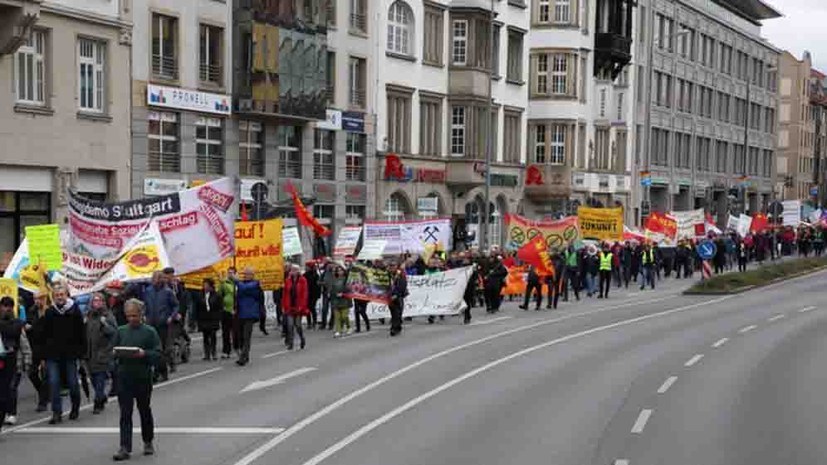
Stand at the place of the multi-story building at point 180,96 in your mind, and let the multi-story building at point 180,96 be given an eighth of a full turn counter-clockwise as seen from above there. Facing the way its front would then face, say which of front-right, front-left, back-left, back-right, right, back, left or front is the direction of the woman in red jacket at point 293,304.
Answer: right

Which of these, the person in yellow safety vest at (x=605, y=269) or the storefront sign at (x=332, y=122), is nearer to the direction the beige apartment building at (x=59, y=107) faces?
the person in yellow safety vest

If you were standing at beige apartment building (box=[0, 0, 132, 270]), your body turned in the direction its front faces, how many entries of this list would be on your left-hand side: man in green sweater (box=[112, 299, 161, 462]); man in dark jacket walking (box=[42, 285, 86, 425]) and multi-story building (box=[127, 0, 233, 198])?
1

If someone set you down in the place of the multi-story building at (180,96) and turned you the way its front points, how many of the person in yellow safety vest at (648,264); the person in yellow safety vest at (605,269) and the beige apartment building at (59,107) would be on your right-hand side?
1

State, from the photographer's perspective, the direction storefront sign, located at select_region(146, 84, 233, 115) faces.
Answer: facing the viewer and to the right of the viewer

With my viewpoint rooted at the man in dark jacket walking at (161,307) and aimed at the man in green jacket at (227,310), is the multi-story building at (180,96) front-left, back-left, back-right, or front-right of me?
front-left

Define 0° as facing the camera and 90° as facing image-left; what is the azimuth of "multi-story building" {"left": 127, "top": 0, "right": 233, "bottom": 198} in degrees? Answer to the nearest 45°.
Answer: approximately 315°

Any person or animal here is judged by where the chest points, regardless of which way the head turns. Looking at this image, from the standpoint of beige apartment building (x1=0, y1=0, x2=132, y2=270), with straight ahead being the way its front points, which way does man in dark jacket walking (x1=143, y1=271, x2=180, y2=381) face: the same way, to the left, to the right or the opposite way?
to the right

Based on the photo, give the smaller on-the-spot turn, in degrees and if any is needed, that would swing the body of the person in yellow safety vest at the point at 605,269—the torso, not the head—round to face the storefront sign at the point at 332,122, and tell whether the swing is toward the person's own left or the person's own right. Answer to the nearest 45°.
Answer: approximately 45° to the person's own right

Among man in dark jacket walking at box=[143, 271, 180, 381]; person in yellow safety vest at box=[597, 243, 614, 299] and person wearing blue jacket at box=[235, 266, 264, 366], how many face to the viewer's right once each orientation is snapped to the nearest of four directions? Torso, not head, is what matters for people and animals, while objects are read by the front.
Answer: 0

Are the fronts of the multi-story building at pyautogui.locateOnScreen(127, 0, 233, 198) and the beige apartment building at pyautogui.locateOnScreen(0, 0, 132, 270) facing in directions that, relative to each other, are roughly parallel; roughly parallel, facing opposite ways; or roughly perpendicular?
roughly parallel

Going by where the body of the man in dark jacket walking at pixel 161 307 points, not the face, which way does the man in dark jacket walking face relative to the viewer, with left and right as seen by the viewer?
facing the viewer and to the left of the viewer

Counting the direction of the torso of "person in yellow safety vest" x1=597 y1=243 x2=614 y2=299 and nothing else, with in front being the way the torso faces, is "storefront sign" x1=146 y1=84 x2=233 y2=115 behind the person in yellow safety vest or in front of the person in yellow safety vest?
in front

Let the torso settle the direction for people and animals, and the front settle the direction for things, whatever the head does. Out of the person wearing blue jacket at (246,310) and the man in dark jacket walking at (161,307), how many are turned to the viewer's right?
0

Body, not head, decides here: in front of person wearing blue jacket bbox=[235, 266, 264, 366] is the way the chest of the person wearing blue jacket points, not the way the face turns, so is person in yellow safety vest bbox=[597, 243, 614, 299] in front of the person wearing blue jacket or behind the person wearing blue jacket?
behind

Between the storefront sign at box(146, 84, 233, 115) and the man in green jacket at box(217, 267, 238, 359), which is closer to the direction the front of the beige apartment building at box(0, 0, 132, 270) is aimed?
the man in green jacket

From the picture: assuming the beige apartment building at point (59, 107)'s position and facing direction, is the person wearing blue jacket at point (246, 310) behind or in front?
in front

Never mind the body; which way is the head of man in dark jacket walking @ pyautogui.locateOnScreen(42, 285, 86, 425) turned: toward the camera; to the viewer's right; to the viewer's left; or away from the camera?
toward the camera
